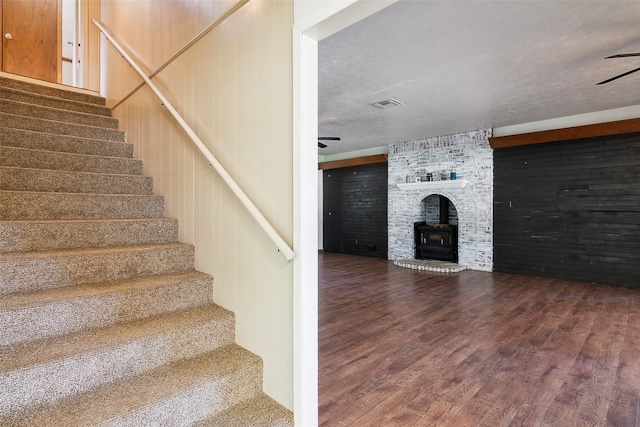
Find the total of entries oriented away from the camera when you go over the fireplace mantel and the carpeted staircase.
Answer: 0

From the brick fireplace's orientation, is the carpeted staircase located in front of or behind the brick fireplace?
in front

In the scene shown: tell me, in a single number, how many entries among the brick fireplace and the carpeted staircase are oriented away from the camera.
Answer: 0

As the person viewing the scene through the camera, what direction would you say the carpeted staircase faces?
facing the viewer and to the right of the viewer

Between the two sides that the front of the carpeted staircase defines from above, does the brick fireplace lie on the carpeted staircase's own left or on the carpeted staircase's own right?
on the carpeted staircase's own left

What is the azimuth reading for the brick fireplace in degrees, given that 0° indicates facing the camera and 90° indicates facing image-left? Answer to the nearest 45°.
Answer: approximately 45°

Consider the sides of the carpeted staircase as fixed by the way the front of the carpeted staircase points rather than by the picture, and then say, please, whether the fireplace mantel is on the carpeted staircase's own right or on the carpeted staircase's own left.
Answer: on the carpeted staircase's own left
